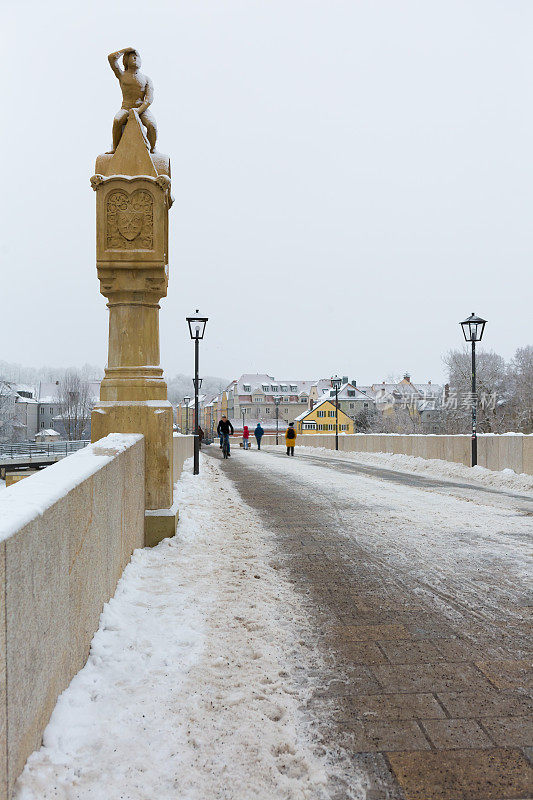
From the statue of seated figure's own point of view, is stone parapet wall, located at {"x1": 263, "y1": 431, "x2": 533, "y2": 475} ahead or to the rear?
to the rear

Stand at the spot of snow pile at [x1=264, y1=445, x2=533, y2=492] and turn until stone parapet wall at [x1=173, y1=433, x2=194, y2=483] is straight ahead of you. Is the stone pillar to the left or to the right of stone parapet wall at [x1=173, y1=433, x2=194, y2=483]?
left

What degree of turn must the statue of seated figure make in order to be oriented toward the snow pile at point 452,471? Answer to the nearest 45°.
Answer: approximately 135° to its left

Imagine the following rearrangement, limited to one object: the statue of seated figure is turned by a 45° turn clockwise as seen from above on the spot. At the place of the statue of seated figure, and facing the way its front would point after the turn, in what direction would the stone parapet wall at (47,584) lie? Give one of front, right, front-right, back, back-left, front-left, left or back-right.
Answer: front-left

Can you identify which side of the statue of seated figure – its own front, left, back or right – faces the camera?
front

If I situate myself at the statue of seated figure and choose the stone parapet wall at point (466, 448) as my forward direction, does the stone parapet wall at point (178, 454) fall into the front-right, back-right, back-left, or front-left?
front-left

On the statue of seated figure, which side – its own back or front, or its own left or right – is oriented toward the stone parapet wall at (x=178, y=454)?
back
